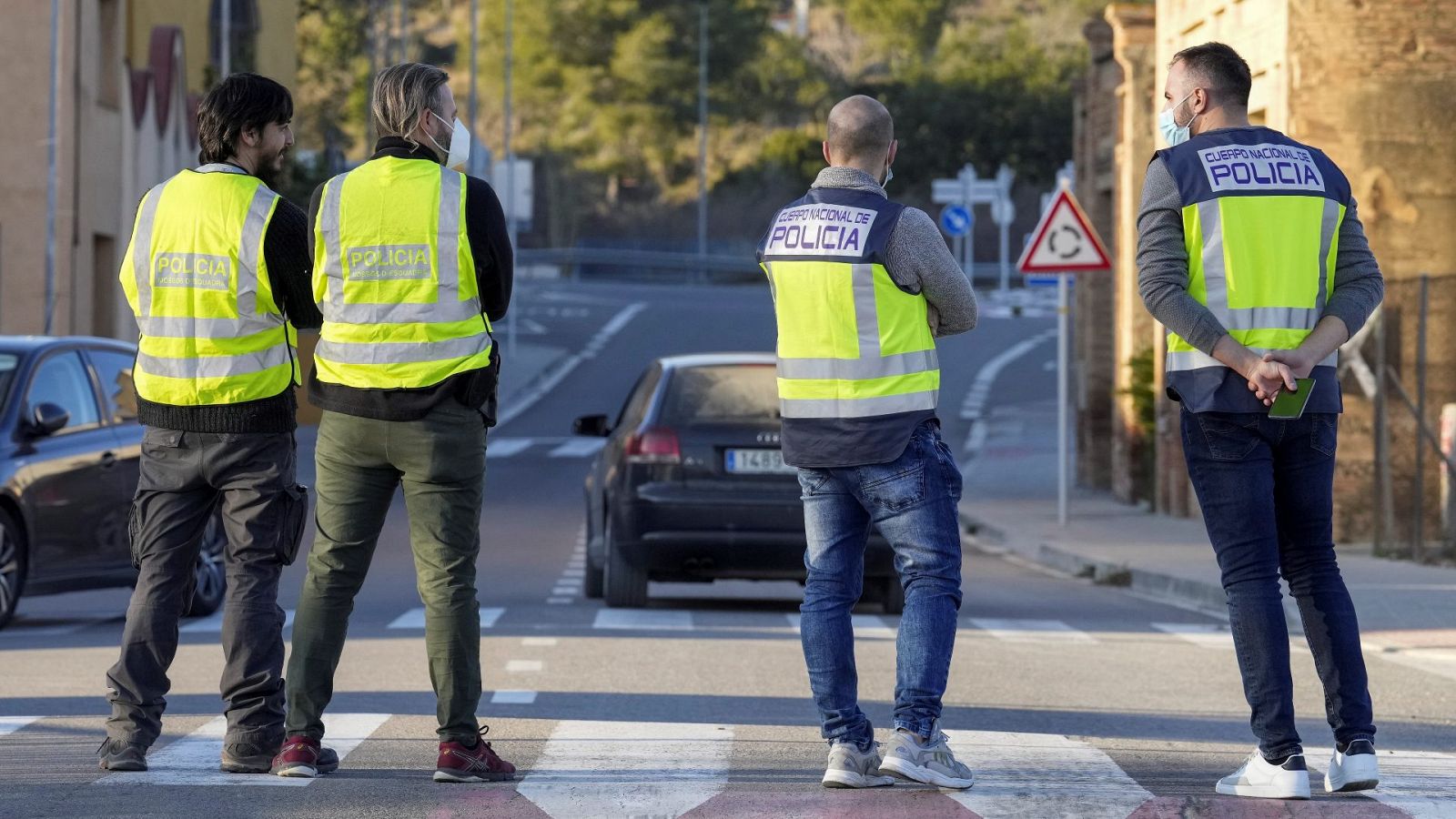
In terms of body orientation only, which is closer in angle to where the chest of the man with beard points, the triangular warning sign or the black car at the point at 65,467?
the triangular warning sign

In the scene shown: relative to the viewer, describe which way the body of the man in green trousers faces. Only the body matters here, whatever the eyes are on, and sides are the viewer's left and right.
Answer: facing away from the viewer and to the right of the viewer

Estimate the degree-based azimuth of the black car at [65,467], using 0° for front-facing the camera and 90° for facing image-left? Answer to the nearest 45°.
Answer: approximately 45°

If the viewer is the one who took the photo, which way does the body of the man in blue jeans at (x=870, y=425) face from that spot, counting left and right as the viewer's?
facing away from the viewer and to the right of the viewer

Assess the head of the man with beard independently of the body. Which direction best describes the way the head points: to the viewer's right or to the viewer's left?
to the viewer's right

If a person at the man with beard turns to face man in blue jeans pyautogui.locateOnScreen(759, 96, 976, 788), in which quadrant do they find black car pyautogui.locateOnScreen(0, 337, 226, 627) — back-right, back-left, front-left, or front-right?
back-left

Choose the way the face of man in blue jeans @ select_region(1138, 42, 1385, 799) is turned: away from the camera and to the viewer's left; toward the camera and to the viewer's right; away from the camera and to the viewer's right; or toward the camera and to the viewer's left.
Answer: away from the camera and to the viewer's left

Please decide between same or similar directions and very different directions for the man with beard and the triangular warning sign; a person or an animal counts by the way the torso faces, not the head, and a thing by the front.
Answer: very different directions

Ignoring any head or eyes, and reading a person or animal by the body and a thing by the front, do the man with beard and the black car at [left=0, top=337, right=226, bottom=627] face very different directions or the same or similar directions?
very different directions

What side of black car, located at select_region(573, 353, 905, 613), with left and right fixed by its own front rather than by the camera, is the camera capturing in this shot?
back

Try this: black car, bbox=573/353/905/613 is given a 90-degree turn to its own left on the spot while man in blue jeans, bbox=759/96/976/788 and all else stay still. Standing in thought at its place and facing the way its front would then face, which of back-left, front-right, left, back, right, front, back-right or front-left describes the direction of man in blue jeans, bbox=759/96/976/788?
left

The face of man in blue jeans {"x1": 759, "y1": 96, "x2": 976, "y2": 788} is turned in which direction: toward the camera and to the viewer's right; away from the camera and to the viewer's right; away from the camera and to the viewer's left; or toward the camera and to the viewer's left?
away from the camera and to the viewer's right
